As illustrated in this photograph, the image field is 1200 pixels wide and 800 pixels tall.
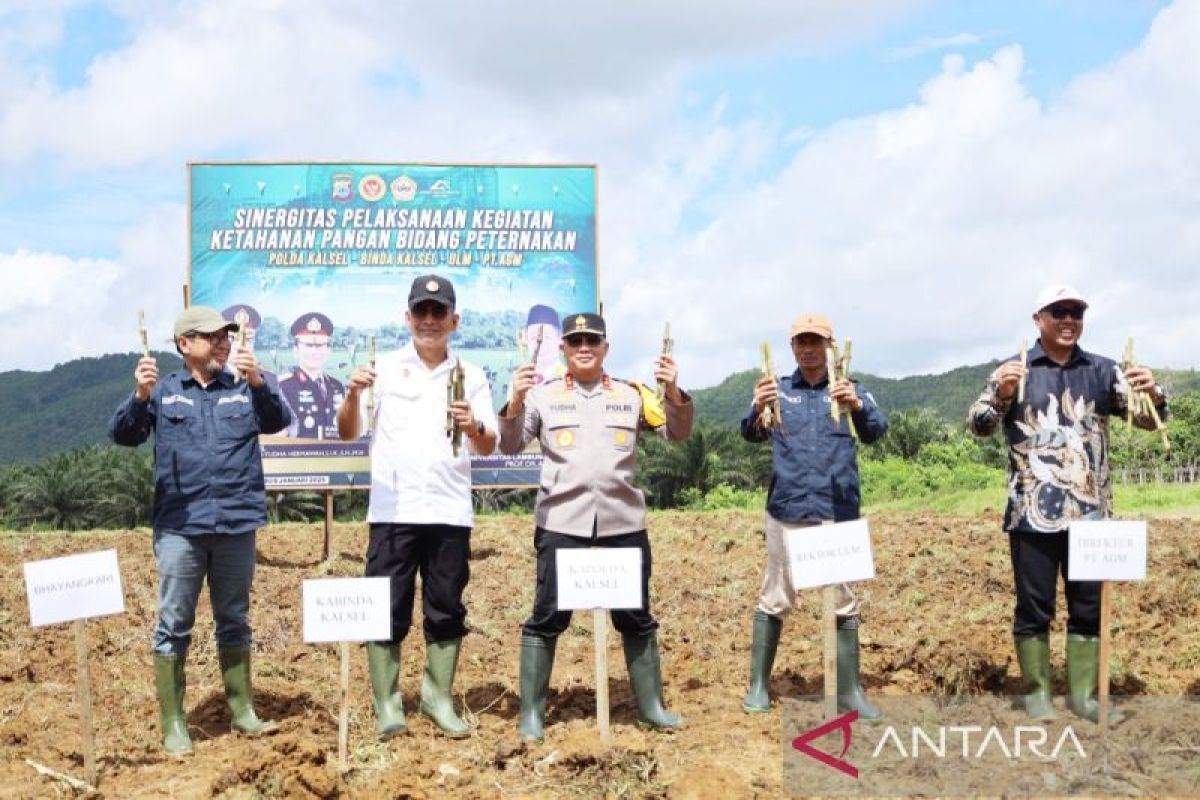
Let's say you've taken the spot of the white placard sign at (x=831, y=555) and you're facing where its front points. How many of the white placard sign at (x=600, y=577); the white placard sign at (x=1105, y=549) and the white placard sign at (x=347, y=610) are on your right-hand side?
2

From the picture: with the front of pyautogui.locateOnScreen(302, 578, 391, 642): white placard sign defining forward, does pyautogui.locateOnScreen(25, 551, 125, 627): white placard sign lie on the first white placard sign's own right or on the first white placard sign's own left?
on the first white placard sign's own right

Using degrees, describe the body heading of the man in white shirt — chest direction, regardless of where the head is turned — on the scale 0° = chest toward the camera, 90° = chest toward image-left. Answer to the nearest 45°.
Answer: approximately 0°
